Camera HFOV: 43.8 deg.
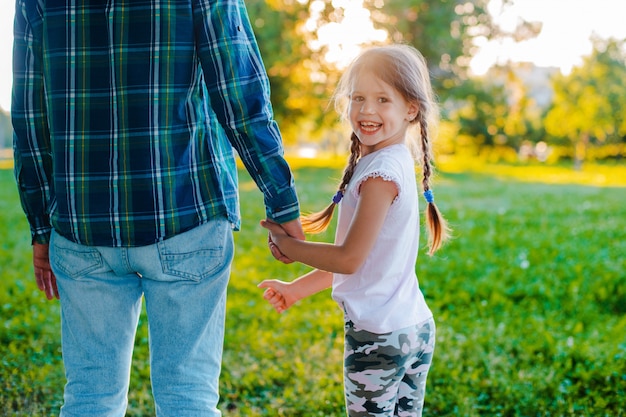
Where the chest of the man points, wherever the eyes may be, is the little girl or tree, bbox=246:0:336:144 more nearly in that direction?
the tree

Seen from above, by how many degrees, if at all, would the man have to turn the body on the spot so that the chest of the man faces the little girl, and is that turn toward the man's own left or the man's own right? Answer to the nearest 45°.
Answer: approximately 90° to the man's own right

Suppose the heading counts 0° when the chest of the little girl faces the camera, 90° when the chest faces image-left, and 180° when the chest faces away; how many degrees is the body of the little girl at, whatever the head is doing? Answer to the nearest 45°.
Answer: approximately 90°

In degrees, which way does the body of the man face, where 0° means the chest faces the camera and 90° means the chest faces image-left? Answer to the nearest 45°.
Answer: approximately 180°

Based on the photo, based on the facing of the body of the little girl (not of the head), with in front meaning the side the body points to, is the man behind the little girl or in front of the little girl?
in front
